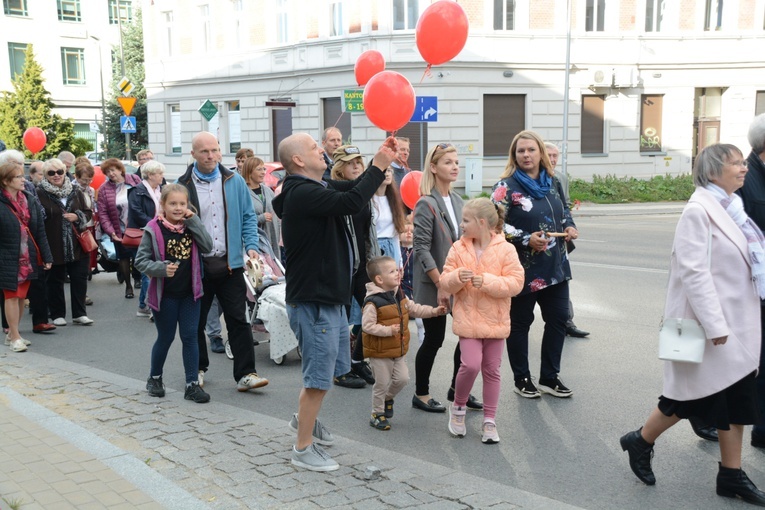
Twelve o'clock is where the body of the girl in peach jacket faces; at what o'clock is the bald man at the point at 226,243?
The bald man is roughly at 4 o'clock from the girl in peach jacket.

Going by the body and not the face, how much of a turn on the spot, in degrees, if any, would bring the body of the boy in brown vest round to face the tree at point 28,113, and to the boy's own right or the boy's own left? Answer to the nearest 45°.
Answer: approximately 180°

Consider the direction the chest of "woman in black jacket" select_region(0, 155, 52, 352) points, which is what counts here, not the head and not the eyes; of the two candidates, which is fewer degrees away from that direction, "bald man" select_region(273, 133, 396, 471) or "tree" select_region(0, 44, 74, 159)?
the bald man

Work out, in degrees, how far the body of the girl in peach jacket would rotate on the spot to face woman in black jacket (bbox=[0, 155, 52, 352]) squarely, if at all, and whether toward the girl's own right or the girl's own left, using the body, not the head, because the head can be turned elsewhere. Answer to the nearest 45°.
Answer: approximately 135° to the girl's own right

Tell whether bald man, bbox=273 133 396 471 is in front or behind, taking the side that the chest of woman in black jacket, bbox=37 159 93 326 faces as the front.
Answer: in front

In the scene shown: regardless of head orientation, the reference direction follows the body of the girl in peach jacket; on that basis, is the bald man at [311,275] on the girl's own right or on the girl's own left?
on the girl's own right

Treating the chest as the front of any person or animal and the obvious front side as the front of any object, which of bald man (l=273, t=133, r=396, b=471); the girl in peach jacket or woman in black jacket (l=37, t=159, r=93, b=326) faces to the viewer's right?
the bald man

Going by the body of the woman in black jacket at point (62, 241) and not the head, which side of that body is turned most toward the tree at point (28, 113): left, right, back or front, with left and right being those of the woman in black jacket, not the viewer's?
back
